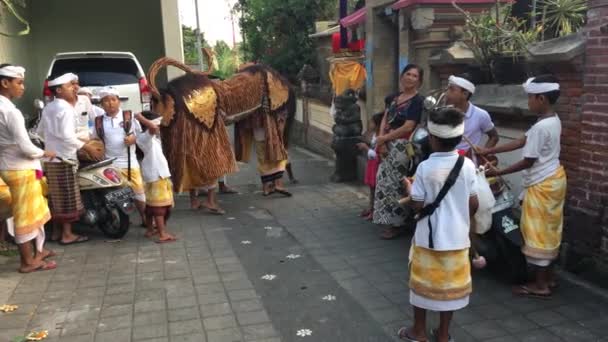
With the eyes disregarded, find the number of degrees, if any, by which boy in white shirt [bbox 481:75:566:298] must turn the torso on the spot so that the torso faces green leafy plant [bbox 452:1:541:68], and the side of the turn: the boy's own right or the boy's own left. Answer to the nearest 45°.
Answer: approximately 90° to the boy's own right

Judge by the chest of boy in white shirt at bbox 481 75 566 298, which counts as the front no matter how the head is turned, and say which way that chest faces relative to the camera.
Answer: to the viewer's left

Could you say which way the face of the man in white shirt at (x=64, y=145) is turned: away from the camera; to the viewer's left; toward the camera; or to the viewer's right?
to the viewer's right

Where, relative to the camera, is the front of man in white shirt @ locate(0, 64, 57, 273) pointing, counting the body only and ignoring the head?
to the viewer's right

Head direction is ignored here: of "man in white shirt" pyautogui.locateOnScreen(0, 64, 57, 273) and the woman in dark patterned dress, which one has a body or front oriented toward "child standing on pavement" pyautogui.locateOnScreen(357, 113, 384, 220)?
the man in white shirt

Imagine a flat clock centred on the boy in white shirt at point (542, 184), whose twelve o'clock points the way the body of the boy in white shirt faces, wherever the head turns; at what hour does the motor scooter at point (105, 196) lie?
The motor scooter is roughly at 12 o'clock from the boy in white shirt.

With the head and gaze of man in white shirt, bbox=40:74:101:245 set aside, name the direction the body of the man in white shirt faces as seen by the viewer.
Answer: to the viewer's right

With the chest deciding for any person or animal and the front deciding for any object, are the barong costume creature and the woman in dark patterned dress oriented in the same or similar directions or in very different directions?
very different directions

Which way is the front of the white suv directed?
away from the camera

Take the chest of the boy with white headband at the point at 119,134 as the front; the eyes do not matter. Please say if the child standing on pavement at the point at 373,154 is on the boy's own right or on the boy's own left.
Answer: on the boy's own left
